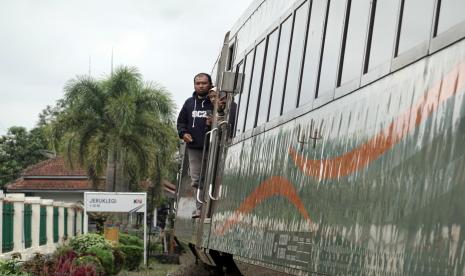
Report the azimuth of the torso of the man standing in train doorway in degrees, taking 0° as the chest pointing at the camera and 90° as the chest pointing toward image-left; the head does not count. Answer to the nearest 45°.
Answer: approximately 0°

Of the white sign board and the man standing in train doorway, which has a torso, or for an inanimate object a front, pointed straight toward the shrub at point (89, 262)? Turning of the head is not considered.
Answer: the white sign board

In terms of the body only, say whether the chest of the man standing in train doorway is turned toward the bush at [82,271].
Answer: no

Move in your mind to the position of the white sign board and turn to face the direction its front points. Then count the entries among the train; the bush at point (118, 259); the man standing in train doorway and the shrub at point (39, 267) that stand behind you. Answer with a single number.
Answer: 0

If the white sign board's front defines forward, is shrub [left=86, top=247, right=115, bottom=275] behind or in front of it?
in front

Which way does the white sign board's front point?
toward the camera

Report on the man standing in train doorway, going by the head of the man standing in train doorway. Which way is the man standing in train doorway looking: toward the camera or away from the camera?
toward the camera

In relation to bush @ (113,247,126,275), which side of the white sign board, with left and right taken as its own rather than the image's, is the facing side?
front

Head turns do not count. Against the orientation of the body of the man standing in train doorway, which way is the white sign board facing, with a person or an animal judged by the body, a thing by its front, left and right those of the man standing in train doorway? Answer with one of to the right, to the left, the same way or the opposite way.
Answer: the same way

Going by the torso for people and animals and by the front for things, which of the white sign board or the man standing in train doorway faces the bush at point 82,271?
the white sign board

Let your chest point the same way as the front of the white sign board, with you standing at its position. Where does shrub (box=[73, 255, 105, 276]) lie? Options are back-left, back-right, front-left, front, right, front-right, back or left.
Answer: front

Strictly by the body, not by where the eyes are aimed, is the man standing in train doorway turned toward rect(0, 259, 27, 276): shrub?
no

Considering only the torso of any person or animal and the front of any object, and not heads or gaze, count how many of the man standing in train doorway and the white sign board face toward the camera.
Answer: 2

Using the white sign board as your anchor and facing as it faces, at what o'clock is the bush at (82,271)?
The bush is roughly at 12 o'clock from the white sign board.
